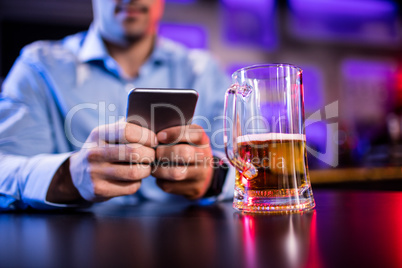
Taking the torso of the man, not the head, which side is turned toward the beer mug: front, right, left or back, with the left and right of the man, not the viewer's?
front

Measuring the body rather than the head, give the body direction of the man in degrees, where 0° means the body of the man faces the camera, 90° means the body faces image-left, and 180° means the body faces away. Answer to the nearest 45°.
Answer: approximately 0°
